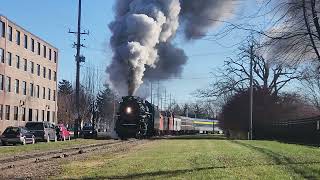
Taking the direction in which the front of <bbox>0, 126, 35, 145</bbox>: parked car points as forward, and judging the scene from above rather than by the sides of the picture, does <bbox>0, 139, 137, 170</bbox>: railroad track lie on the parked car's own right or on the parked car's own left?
on the parked car's own right

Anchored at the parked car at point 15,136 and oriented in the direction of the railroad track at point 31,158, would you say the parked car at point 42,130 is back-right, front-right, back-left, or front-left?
back-left

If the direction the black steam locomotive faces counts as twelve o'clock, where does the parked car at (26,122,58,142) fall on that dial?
The parked car is roughly at 1 o'clock from the black steam locomotive.

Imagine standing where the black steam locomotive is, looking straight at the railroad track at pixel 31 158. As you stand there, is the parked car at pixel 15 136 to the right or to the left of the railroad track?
right

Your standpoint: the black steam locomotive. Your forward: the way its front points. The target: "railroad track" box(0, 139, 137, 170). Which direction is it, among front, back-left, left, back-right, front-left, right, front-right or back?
front-left

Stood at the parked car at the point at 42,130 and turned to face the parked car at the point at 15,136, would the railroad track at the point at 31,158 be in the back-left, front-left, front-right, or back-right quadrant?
front-left

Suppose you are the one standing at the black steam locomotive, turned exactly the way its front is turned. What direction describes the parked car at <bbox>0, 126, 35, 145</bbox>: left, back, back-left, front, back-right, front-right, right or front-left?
front
